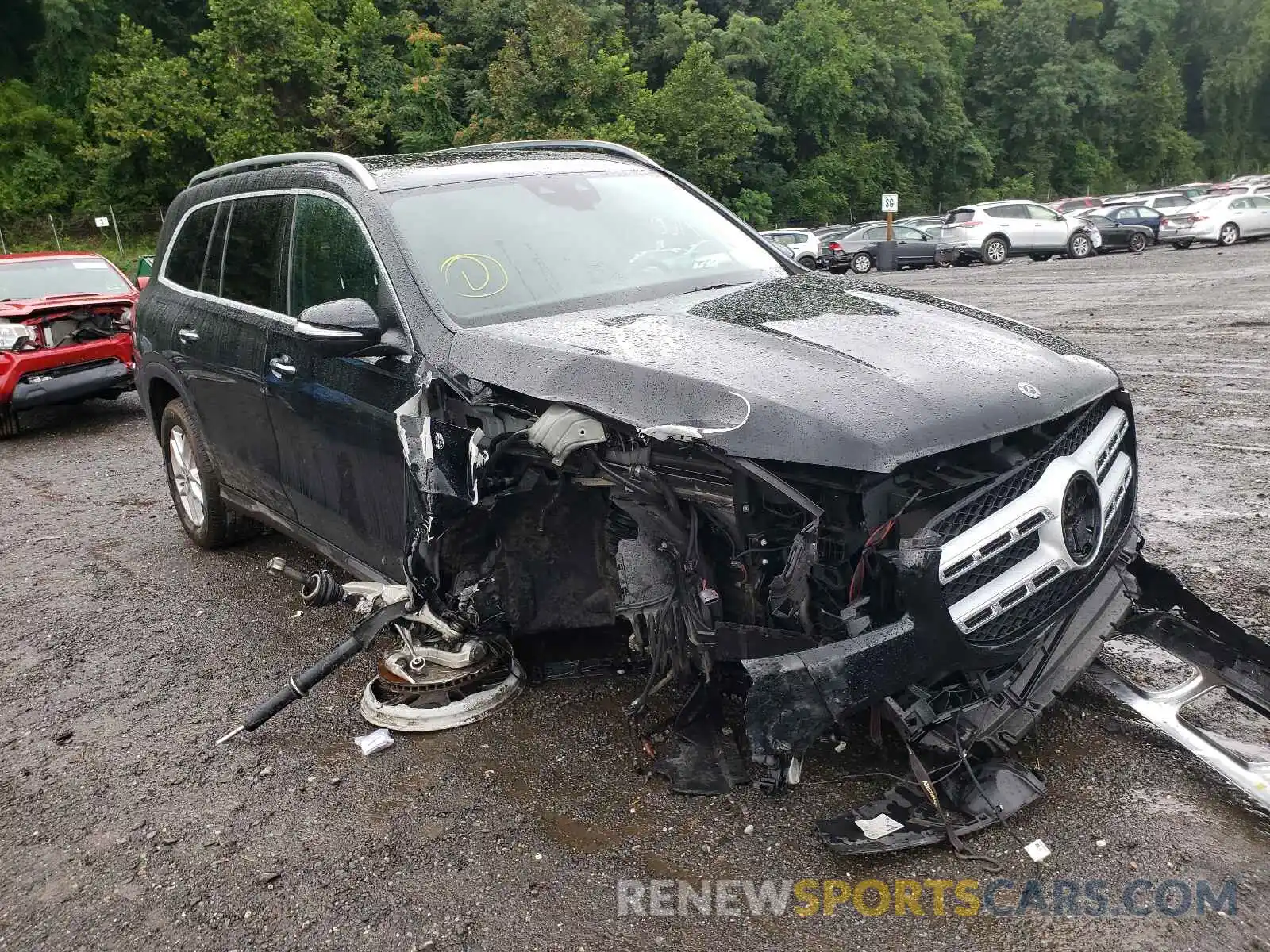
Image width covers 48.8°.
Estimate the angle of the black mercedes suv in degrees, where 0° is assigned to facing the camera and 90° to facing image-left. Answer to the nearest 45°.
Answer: approximately 315°

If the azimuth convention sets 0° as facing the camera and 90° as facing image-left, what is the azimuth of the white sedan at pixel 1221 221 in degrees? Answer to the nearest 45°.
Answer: approximately 225°

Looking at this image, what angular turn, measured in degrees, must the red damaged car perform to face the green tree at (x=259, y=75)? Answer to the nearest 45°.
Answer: approximately 135° to its left

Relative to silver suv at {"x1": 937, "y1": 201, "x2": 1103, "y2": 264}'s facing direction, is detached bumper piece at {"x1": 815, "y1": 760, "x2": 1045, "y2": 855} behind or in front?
behind

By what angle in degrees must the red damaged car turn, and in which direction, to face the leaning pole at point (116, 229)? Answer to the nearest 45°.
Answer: approximately 135° to its left

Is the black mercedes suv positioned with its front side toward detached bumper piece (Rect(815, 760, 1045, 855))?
yes

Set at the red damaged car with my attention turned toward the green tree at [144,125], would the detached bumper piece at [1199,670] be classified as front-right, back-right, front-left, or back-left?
back-right

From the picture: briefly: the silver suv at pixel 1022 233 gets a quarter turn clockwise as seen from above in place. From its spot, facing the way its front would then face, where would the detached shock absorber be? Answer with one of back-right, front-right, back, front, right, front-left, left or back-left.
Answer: front-right

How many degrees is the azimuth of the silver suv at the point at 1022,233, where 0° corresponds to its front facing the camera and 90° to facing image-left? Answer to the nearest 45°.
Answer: approximately 225°

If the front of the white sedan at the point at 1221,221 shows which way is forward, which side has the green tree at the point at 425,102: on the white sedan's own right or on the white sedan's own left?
on the white sedan's own left

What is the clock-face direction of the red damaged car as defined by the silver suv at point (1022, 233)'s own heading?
The red damaged car is roughly at 5 o'clock from the silver suv.
